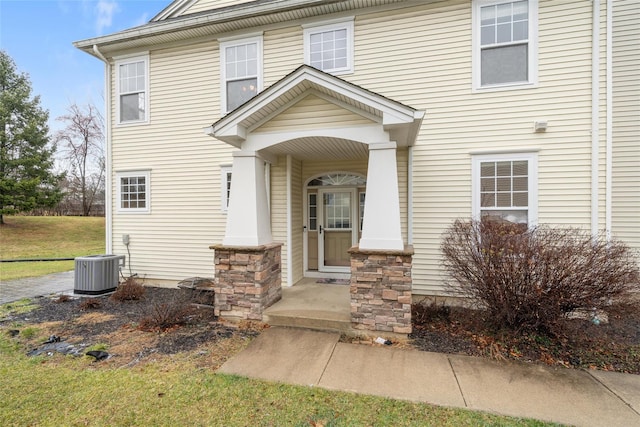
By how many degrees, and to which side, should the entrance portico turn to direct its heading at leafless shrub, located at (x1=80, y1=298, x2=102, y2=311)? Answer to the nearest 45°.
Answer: approximately 90° to its right

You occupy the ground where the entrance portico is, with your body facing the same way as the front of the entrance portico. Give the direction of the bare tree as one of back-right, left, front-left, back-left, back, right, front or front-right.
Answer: back-right

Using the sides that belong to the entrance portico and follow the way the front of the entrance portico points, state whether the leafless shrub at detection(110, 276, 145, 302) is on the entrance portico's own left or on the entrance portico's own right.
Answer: on the entrance portico's own right

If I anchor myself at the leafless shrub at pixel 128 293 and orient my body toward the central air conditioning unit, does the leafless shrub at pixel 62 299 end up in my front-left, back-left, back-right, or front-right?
front-left

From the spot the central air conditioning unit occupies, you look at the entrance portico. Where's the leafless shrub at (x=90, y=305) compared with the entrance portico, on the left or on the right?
right

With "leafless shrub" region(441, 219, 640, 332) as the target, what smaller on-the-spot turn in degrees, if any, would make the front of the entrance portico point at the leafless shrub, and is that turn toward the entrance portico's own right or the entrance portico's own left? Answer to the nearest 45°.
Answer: approximately 90° to the entrance portico's own left

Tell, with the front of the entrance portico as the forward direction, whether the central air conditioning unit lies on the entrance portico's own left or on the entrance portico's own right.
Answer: on the entrance portico's own right

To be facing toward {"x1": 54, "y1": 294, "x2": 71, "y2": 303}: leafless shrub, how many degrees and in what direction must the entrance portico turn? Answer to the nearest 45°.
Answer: approximately 90° to its right

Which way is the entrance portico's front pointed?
toward the camera
